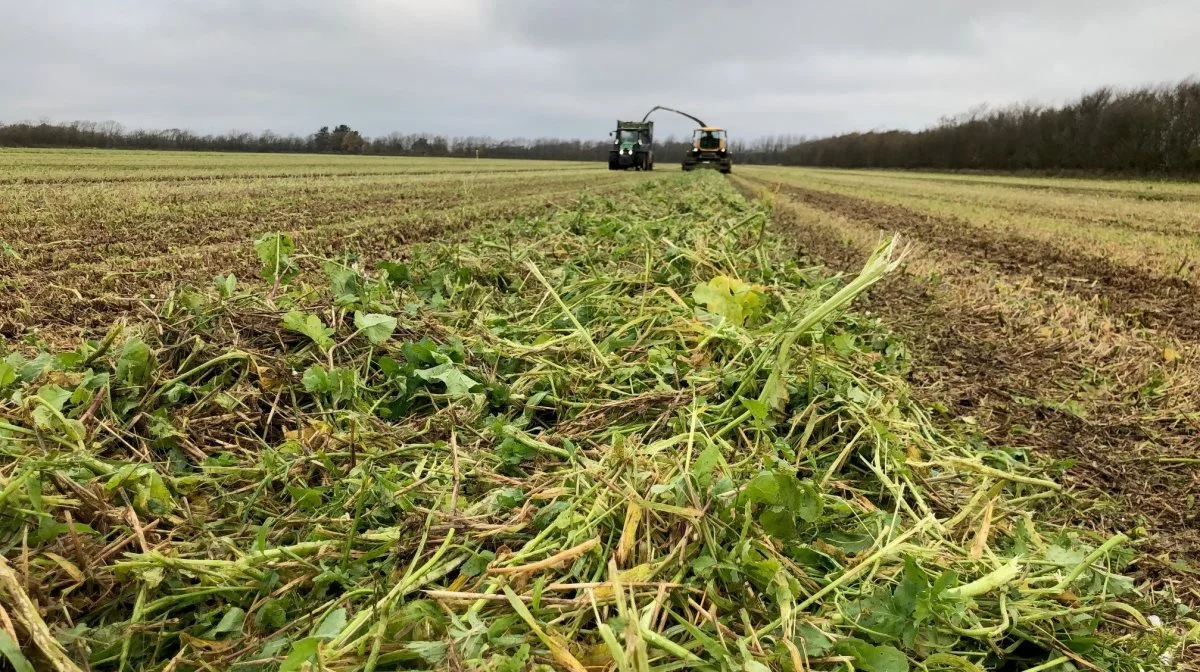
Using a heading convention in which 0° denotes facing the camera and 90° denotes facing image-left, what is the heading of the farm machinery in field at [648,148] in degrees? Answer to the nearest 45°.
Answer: approximately 0°

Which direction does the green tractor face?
toward the camera

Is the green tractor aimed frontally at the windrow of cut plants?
yes

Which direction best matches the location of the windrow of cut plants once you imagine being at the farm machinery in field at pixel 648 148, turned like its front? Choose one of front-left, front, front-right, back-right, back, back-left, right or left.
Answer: front
